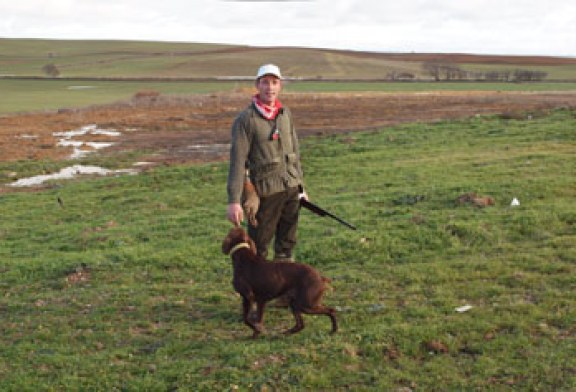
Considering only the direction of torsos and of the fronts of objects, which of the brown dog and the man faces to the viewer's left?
the brown dog

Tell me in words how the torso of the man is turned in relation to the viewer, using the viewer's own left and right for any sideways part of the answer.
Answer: facing the viewer and to the right of the viewer

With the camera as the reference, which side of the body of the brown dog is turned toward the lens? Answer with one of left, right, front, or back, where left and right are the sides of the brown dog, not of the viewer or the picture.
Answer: left

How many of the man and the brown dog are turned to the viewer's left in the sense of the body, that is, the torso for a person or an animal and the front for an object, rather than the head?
1
